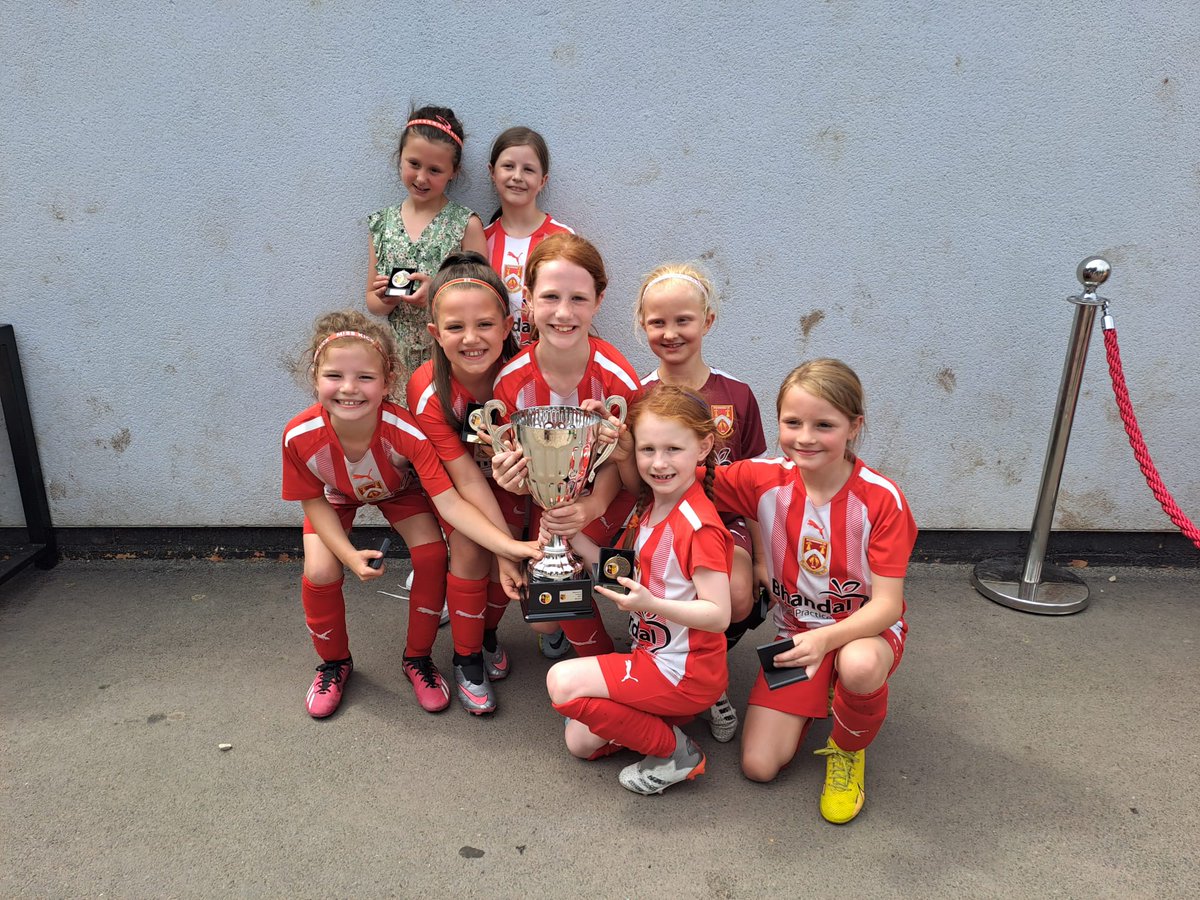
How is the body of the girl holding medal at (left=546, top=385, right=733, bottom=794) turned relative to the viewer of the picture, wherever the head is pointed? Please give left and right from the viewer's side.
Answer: facing the viewer and to the left of the viewer

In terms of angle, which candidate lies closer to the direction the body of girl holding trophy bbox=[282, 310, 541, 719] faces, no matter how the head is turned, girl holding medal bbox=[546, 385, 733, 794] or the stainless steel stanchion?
the girl holding medal

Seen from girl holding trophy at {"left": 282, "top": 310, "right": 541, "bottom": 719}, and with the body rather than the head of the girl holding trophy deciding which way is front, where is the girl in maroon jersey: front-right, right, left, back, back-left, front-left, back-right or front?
left

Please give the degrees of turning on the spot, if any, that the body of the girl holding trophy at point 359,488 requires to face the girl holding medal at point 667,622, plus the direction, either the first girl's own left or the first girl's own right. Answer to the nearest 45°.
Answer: approximately 45° to the first girl's own left

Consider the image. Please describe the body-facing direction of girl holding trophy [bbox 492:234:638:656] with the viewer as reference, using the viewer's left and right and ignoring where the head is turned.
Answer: facing the viewer

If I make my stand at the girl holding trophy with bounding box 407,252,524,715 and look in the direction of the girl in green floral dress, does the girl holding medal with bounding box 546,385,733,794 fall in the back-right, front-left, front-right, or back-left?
back-right

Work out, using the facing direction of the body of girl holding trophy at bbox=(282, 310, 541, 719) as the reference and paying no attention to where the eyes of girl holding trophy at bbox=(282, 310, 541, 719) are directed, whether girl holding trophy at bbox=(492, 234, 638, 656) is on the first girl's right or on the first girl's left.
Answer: on the first girl's left

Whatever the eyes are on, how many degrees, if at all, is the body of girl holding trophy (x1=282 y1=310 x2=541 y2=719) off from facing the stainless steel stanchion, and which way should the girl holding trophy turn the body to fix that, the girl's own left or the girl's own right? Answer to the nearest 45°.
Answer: approximately 90° to the girl's own left

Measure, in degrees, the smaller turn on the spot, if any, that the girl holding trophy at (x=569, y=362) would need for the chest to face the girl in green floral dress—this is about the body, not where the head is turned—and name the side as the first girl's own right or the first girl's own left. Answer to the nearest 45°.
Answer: approximately 135° to the first girl's own right

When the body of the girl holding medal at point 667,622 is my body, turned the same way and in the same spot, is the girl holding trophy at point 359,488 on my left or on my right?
on my right

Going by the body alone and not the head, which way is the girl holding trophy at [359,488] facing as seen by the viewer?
toward the camera

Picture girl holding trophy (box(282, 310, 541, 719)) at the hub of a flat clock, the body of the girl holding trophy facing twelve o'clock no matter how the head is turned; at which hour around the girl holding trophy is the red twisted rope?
The red twisted rope is roughly at 9 o'clock from the girl holding trophy.
